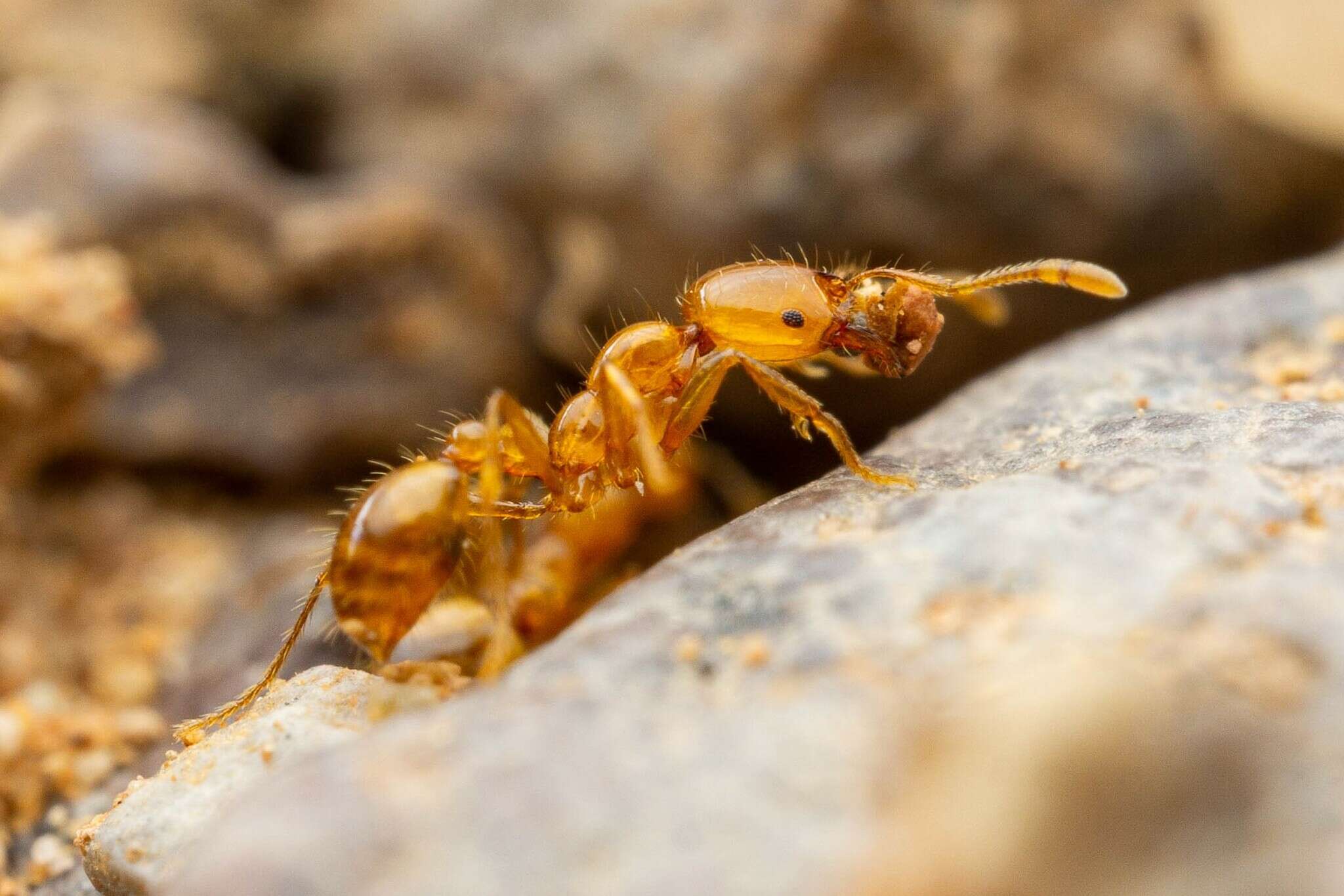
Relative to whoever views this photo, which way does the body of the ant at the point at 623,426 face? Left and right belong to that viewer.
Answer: facing to the right of the viewer

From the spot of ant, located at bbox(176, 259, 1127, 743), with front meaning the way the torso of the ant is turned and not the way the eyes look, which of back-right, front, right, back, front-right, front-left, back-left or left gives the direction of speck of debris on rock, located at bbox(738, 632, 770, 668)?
right

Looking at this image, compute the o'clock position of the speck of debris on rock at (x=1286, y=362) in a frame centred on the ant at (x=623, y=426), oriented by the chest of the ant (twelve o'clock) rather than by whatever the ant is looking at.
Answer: The speck of debris on rock is roughly at 12 o'clock from the ant.

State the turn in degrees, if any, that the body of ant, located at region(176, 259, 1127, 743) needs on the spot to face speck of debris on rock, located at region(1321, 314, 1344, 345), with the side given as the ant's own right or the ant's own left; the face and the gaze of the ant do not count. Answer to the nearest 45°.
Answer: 0° — it already faces it

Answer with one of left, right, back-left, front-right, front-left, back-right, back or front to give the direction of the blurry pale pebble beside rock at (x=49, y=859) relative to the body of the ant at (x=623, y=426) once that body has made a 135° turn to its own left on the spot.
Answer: front-left

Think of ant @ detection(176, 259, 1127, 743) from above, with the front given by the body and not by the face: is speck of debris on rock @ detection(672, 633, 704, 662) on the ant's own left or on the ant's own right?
on the ant's own right
